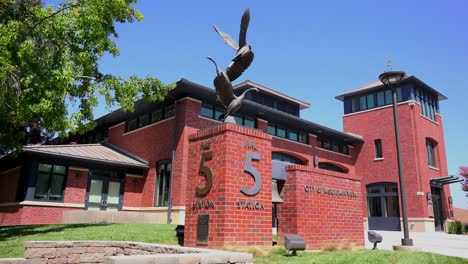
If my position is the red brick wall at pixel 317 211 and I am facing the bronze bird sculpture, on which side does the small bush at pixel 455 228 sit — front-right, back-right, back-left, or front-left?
back-right
